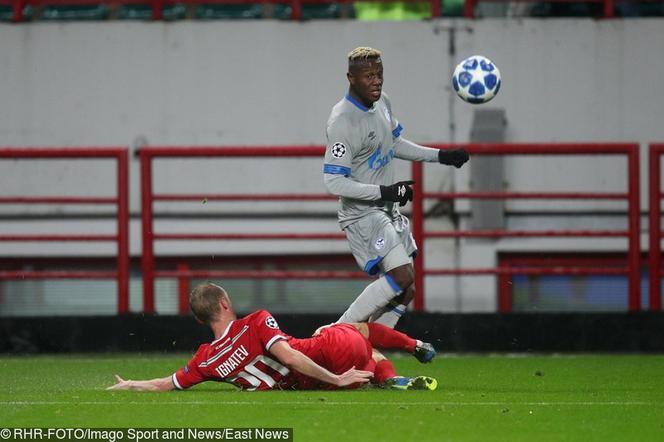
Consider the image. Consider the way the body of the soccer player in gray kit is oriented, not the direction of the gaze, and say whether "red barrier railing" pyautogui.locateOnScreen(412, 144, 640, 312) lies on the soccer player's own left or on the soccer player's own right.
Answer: on the soccer player's own left

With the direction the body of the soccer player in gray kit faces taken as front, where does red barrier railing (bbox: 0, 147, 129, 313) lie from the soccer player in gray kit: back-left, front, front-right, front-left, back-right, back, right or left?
back

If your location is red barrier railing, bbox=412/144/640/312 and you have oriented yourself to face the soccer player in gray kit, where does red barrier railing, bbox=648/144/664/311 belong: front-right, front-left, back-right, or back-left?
back-left

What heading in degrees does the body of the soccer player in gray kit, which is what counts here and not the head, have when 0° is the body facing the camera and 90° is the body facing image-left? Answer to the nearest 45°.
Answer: approximately 315°

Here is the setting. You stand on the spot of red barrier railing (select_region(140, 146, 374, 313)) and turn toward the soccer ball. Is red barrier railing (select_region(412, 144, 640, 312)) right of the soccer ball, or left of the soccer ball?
left

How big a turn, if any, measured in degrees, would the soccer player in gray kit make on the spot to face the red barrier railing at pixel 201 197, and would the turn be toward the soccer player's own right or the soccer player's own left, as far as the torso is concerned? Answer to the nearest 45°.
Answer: approximately 180°
